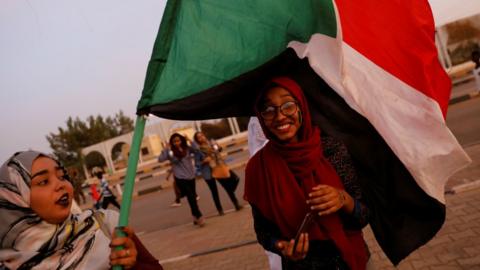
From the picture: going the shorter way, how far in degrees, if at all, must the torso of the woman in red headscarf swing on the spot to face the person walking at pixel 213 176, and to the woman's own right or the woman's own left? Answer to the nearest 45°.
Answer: approximately 180°

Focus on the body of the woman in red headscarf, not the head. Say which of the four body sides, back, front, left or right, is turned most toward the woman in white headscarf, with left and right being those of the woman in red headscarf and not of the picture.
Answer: right

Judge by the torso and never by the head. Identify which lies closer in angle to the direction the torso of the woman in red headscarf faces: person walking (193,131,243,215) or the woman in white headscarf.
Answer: the woman in white headscarf

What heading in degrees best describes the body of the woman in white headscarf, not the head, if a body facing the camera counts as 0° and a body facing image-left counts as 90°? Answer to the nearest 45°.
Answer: approximately 315°

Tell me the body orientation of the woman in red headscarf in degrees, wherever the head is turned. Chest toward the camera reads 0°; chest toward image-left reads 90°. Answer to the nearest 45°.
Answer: approximately 0°

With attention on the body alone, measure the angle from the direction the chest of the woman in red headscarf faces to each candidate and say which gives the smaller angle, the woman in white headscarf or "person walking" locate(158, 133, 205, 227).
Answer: the woman in white headscarf

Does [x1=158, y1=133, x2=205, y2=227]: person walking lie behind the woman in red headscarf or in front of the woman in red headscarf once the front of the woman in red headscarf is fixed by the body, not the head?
behind
